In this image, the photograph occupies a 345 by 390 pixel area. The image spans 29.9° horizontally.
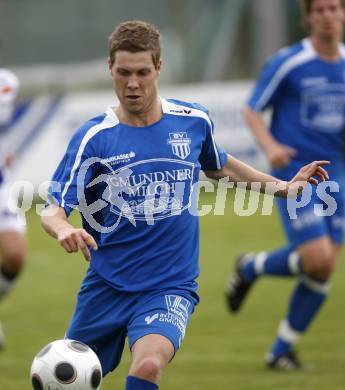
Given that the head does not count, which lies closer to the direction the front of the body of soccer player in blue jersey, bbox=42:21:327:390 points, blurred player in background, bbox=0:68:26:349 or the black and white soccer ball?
the black and white soccer ball

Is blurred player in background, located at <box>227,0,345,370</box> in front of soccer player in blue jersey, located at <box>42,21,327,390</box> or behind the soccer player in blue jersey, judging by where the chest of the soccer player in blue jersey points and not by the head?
behind

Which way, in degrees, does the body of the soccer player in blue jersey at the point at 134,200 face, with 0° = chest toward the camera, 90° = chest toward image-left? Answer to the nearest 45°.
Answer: approximately 0°
